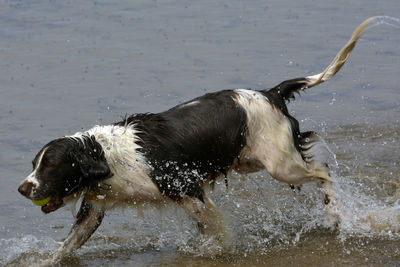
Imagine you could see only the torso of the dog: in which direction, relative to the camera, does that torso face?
to the viewer's left
